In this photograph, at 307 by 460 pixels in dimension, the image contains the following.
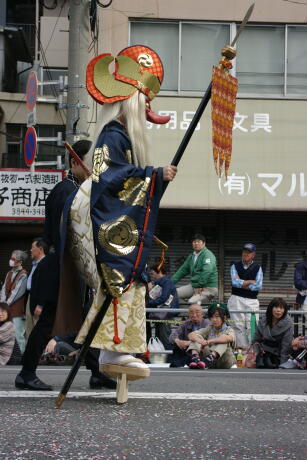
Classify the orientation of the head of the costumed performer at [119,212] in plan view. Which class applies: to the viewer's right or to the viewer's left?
to the viewer's right

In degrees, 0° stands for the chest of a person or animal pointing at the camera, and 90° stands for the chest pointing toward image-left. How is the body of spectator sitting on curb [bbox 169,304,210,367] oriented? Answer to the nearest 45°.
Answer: approximately 0°

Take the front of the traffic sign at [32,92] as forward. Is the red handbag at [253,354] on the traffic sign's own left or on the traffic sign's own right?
on the traffic sign's own left

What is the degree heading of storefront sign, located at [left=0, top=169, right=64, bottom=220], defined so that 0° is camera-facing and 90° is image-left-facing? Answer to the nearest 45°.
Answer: approximately 0°
